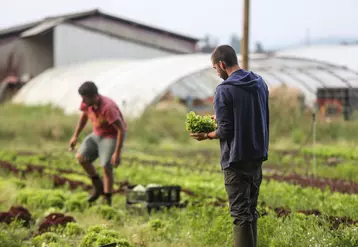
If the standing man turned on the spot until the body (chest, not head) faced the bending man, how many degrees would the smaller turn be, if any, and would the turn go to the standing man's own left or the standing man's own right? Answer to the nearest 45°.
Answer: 0° — they already face them

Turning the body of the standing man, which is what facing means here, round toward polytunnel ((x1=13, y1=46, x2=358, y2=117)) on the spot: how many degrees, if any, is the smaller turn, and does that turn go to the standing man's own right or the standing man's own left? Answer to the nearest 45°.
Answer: approximately 45° to the standing man's own right

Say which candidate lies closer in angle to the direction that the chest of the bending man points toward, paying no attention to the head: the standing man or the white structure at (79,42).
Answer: the standing man

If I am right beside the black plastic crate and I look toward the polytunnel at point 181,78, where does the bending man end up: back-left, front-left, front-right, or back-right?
front-left

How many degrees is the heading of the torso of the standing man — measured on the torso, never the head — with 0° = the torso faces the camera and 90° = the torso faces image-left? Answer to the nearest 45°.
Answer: approximately 135°

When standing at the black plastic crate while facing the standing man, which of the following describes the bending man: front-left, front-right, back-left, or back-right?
back-right

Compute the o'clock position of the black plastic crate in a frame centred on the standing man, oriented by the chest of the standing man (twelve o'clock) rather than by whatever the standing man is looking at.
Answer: The black plastic crate is roughly at 1 o'clock from the standing man.

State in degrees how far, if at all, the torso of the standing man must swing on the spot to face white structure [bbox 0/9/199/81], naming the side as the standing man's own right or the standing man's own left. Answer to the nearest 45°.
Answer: approximately 45° to the standing man's own right

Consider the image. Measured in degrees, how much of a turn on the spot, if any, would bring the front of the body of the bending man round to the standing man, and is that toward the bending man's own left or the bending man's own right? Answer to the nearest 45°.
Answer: approximately 45° to the bending man's own left
